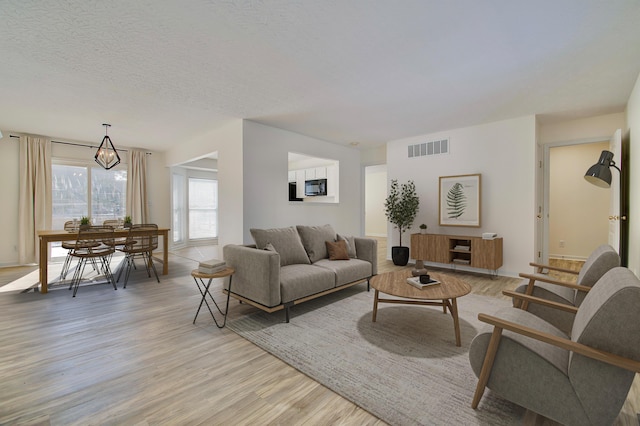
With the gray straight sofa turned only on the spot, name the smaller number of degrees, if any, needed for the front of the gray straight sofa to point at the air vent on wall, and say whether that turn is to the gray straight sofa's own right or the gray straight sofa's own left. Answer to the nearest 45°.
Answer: approximately 90° to the gray straight sofa's own left

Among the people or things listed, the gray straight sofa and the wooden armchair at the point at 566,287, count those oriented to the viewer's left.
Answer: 1

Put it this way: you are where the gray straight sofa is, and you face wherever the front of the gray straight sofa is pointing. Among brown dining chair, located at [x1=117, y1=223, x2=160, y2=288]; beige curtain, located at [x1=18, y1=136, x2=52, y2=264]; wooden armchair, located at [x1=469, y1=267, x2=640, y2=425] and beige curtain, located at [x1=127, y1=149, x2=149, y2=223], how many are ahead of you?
1

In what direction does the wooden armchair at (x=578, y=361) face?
to the viewer's left

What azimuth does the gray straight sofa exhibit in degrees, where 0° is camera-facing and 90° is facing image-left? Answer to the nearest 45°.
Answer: approximately 315°

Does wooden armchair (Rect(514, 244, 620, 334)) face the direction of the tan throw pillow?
yes

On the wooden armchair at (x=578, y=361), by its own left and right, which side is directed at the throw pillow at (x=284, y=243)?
front

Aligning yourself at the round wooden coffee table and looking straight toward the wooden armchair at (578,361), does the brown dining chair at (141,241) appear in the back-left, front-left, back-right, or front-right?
back-right

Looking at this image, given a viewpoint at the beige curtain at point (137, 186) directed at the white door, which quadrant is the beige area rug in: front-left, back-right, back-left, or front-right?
front-right

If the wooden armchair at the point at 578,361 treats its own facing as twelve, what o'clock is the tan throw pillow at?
The tan throw pillow is roughly at 1 o'clock from the wooden armchair.

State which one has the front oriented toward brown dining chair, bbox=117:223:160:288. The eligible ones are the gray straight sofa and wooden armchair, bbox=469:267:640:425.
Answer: the wooden armchair

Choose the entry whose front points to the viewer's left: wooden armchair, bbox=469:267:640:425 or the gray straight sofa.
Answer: the wooden armchair

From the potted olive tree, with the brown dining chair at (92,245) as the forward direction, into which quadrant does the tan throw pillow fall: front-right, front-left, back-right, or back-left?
front-left

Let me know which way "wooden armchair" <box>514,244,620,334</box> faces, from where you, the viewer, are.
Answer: facing to the left of the viewer

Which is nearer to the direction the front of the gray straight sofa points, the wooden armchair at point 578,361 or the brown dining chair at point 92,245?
the wooden armchair

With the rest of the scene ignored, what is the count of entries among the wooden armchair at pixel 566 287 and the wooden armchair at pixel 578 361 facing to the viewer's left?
2

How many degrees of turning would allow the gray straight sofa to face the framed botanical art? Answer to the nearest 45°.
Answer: approximately 90° to its left
